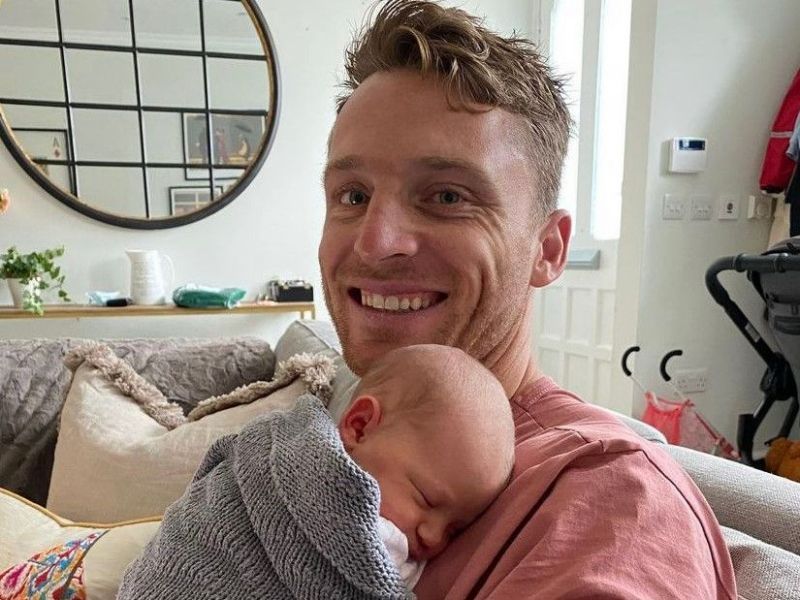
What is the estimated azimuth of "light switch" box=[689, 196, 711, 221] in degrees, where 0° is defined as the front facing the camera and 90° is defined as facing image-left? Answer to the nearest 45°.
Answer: approximately 0°

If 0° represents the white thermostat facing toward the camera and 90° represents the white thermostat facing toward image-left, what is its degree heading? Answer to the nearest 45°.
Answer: approximately 0°

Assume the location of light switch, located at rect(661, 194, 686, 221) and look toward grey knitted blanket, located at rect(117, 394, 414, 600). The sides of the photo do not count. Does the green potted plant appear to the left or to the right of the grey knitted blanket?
right

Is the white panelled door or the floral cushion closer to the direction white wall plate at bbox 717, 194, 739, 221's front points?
the floral cushion

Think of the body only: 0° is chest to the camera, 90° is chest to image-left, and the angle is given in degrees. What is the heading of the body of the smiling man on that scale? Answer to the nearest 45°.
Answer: approximately 45°

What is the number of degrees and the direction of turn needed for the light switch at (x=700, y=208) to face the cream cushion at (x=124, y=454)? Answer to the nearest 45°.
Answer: approximately 45° to its right

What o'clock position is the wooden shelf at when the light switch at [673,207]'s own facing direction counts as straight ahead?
The wooden shelf is roughly at 2 o'clock from the light switch.

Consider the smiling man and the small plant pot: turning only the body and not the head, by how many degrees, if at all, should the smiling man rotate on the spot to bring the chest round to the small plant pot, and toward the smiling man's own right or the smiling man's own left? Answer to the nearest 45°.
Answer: approximately 90° to the smiling man's own right
